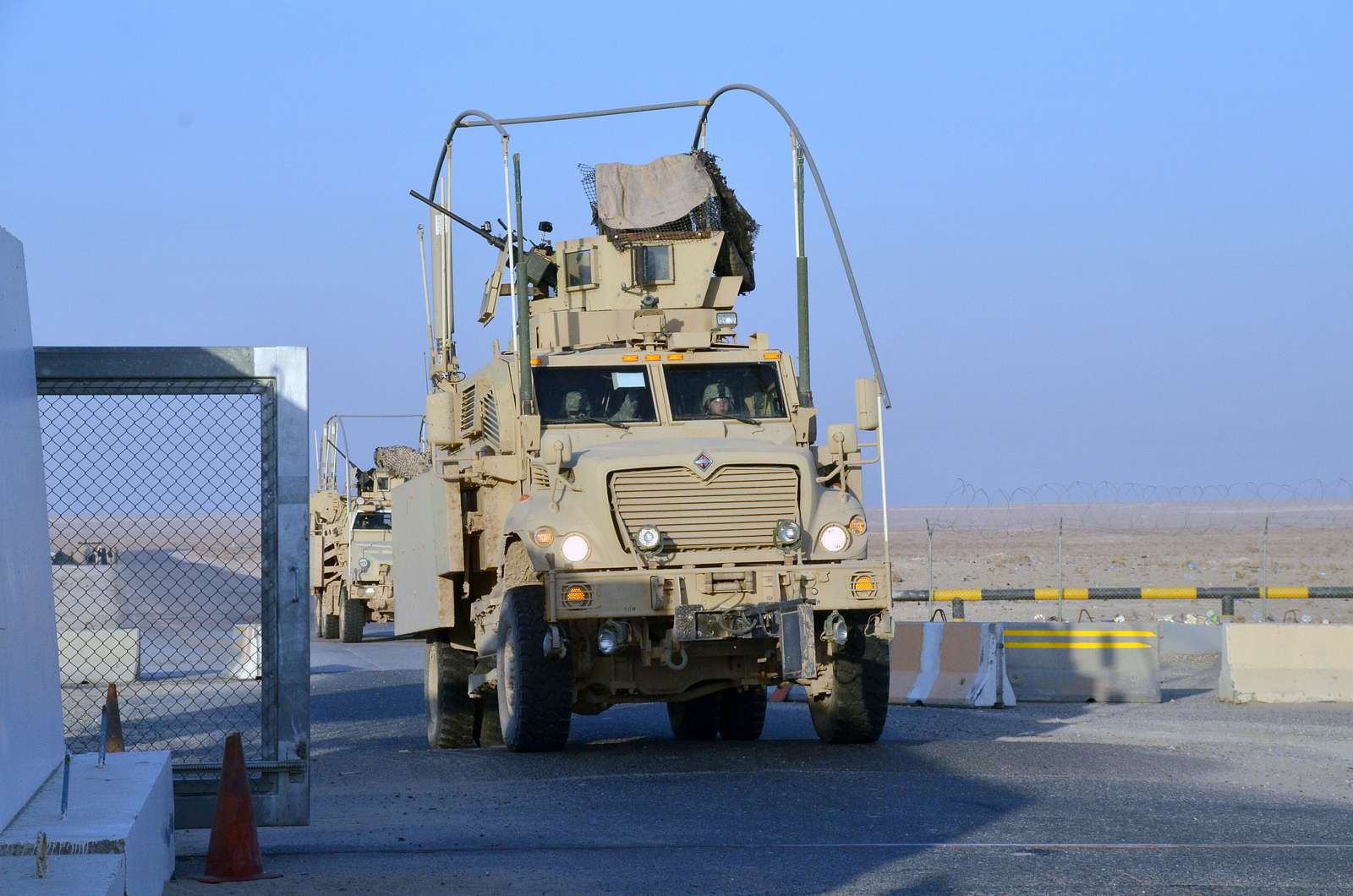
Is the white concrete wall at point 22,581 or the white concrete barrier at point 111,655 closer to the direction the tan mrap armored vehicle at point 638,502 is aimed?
the white concrete wall

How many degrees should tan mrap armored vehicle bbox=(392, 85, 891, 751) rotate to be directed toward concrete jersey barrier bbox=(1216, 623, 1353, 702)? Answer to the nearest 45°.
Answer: approximately 135° to its left

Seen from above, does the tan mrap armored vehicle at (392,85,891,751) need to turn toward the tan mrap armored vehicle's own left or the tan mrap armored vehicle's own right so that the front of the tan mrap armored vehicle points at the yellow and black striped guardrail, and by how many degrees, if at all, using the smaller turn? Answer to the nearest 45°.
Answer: approximately 135° to the tan mrap armored vehicle's own left

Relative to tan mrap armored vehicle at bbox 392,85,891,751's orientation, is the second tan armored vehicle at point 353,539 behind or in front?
behind

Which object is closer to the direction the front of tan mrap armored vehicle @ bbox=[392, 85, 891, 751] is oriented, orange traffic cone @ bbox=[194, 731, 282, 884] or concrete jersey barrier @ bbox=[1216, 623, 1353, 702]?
the orange traffic cone

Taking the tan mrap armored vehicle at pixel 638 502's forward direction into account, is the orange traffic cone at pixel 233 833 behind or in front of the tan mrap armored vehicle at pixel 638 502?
in front

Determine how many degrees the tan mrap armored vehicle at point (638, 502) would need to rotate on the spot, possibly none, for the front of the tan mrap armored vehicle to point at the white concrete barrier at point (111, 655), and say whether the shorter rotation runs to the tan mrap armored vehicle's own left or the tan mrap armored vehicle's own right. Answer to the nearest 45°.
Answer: approximately 135° to the tan mrap armored vehicle's own right

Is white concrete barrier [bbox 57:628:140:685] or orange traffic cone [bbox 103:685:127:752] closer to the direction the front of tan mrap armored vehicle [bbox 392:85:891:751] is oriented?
the orange traffic cone

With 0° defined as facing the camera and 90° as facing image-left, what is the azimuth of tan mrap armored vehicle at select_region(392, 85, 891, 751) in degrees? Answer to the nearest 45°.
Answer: approximately 0°

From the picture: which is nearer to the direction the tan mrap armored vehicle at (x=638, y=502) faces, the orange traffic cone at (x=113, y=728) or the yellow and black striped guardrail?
the orange traffic cone

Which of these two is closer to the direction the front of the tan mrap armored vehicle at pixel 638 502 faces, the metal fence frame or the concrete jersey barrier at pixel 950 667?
the metal fence frame

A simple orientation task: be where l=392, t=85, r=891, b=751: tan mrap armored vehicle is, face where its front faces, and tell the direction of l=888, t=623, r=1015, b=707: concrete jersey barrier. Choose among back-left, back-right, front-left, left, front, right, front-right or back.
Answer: back-left

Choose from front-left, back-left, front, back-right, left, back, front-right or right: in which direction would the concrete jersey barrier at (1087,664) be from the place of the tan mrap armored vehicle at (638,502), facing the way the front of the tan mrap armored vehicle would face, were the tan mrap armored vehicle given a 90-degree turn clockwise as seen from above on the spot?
back-right
